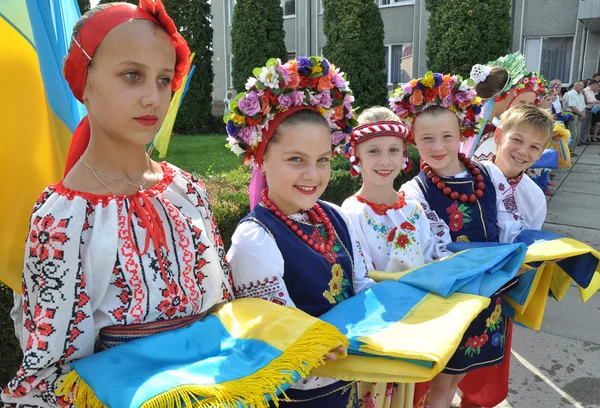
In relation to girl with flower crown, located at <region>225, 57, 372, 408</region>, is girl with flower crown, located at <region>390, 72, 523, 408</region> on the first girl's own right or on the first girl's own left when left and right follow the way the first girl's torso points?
on the first girl's own left

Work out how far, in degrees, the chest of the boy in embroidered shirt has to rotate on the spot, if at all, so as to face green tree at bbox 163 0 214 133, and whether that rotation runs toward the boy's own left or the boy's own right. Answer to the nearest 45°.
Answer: approximately 180°

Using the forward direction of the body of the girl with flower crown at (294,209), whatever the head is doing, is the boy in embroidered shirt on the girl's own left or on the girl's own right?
on the girl's own left

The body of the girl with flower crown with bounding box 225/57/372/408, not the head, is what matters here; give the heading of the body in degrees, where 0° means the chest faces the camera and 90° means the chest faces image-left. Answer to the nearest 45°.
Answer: approximately 315°

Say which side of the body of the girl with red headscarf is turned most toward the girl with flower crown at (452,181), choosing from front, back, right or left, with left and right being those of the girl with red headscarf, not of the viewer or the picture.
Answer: left

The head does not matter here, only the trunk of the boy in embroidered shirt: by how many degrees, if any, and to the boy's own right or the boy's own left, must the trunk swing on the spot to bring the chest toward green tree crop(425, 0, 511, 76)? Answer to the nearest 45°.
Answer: approximately 135° to the boy's own left
